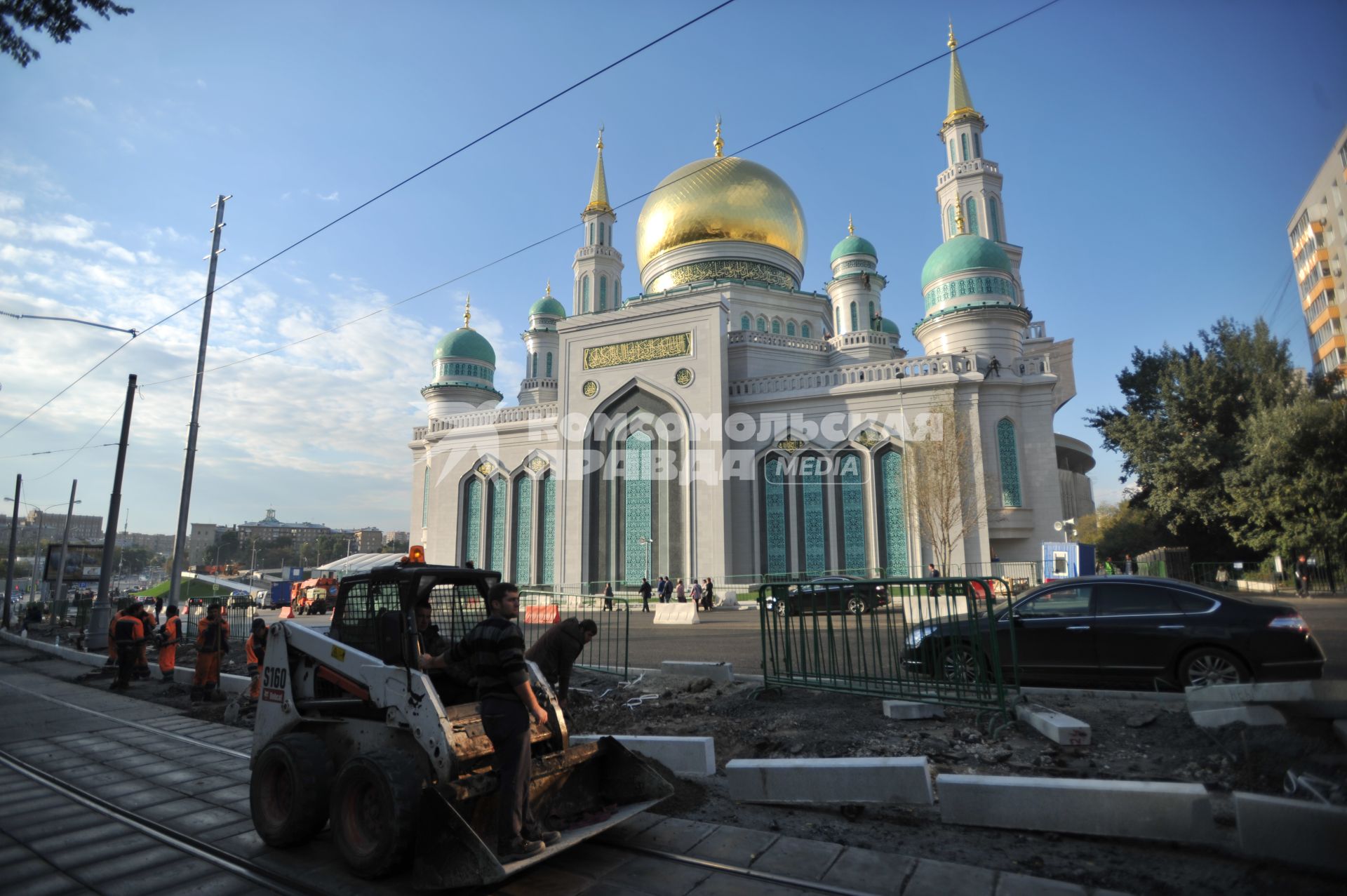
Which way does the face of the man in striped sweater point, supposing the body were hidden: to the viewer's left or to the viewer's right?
to the viewer's right

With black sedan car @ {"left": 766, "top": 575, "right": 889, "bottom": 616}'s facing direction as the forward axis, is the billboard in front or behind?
in front

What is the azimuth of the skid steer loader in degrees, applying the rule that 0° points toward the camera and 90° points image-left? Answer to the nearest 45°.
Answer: approximately 315°

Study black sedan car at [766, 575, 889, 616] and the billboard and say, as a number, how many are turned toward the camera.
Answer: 1

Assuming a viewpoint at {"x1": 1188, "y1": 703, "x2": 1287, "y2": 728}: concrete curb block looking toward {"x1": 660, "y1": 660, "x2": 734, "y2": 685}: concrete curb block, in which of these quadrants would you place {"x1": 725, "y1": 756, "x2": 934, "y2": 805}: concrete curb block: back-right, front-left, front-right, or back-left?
front-left

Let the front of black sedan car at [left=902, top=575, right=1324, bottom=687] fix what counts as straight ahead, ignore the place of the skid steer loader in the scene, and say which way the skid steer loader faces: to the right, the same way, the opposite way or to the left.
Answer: the opposite way

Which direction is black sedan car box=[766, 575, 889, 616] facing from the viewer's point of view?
to the viewer's left

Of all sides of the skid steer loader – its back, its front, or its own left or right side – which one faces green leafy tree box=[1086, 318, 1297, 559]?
left

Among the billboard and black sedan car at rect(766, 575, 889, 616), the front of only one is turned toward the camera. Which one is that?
the billboard

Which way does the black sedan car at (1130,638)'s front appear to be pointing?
to the viewer's left

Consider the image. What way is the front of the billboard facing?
toward the camera

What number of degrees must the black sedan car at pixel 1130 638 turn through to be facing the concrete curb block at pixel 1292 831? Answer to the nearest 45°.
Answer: approximately 90° to its left

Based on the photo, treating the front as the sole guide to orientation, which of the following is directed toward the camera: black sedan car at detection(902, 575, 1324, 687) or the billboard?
the billboard

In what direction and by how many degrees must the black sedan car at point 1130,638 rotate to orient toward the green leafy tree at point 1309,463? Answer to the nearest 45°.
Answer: approximately 135° to its right

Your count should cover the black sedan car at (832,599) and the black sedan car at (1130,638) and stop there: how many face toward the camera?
0
